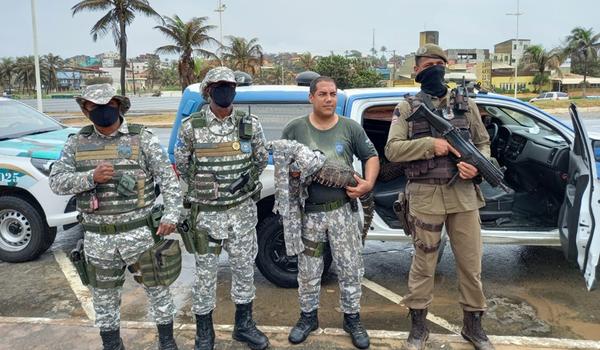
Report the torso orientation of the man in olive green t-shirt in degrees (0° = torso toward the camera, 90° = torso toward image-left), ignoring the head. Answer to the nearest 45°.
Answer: approximately 0°

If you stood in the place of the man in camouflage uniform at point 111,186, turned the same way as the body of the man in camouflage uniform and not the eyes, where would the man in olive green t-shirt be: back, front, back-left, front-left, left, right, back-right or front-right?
left

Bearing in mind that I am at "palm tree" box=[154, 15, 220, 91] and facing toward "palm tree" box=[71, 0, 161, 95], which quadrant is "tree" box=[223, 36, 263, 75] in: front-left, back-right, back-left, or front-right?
back-right

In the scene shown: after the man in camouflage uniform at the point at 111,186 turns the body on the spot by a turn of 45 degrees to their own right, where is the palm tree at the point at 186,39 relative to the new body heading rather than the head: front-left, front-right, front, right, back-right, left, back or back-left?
back-right

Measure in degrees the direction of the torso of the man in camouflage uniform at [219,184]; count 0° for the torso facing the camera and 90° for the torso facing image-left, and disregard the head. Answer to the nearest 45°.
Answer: approximately 0°
